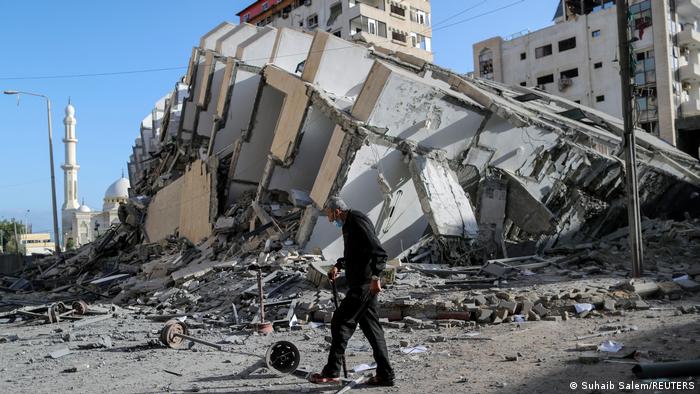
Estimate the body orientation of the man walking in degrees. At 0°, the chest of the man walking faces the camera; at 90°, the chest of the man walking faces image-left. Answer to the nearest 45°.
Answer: approximately 90°

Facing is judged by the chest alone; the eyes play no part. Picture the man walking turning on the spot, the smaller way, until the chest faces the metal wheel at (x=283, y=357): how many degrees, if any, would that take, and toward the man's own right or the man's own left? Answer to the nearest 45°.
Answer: approximately 45° to the man's own right

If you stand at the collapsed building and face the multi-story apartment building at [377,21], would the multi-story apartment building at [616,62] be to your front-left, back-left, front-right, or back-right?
front-right

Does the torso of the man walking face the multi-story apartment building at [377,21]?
no

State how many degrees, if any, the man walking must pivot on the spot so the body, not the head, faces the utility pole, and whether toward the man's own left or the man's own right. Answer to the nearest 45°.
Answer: approximately 135° to the man's own right

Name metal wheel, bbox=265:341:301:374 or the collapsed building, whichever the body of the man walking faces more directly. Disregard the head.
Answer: the metal wheel

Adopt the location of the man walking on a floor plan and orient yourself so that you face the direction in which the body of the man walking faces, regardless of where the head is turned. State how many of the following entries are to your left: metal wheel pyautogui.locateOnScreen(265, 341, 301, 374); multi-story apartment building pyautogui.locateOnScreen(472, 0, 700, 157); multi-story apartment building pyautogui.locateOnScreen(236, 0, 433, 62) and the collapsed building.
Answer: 0

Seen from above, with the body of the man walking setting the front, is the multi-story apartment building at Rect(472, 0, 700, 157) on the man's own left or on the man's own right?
on the man's own right

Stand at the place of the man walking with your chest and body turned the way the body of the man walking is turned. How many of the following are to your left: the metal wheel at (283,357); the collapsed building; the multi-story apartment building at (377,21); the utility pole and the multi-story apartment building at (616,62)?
0

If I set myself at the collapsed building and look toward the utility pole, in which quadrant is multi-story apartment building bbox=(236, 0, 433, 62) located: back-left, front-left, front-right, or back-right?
back-left

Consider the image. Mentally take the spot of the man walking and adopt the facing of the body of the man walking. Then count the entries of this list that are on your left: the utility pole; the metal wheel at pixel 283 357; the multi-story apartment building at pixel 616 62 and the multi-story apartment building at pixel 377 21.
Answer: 0

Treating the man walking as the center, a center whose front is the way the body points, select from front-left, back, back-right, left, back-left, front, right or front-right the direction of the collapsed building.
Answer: right

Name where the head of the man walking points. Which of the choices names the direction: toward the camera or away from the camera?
toward the camera
